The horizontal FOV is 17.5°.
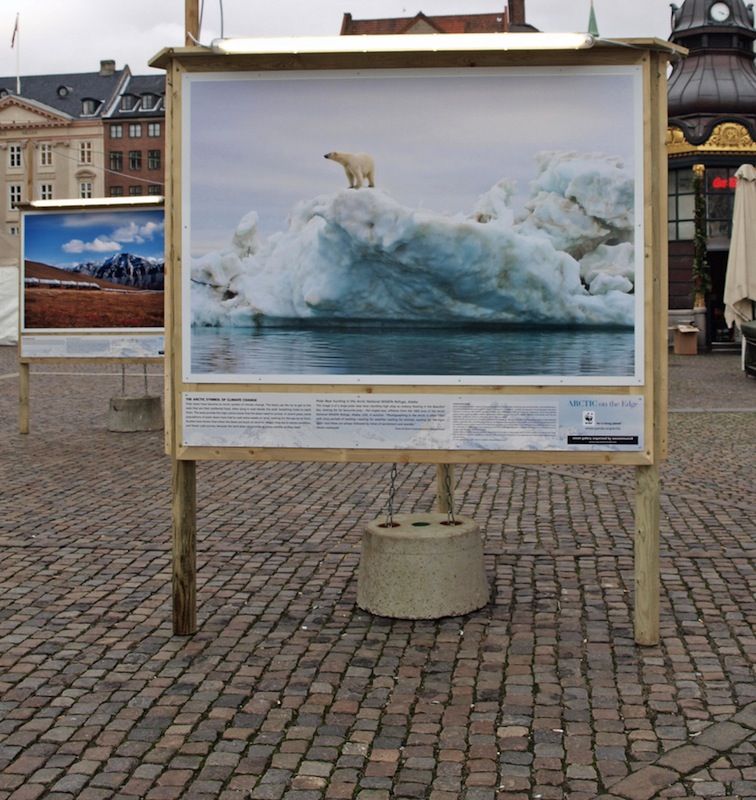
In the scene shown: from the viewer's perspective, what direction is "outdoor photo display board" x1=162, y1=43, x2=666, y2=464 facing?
toward the camera

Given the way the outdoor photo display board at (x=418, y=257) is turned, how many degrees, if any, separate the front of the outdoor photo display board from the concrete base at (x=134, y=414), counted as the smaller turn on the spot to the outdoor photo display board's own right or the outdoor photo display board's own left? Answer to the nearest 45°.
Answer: approximately 180°

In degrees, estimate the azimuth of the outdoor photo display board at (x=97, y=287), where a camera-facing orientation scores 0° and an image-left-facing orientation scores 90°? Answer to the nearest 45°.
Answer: approximately 0°

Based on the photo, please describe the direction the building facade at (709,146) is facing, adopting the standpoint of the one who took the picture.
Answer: facing the viewer

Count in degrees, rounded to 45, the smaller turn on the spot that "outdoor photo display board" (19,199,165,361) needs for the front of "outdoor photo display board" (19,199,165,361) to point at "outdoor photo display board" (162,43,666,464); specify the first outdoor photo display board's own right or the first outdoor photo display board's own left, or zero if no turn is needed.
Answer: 0° — it already faces it

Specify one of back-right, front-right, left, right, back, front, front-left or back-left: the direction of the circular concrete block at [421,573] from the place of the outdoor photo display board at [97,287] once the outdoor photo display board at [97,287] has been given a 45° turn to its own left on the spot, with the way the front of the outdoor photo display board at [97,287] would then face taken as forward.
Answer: front-right

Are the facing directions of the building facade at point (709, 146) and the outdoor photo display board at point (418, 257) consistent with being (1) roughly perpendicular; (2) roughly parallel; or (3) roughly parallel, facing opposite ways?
roughly parallel

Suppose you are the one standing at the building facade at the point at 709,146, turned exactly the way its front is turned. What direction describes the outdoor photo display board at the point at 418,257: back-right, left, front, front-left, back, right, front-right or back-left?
front

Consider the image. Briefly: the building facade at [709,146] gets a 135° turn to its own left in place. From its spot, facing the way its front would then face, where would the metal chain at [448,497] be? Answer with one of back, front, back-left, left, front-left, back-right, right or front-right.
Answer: back-right
